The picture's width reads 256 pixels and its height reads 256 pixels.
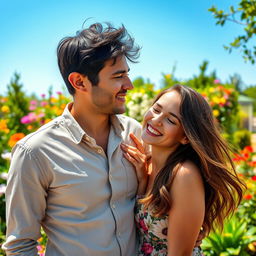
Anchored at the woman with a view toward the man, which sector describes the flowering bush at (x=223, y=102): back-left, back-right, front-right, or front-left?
back-right

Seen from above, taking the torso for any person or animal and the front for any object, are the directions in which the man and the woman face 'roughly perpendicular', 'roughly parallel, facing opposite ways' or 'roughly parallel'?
roughly perpendicular

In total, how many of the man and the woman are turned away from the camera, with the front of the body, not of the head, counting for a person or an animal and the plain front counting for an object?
0

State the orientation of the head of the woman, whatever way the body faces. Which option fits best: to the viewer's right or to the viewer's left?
to the viewer's left

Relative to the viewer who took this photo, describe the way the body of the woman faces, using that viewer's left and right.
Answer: facing the viewer and to the left of the viewer

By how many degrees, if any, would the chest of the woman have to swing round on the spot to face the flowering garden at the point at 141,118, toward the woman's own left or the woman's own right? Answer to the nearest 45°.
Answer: approximately 135° to the woman's own right

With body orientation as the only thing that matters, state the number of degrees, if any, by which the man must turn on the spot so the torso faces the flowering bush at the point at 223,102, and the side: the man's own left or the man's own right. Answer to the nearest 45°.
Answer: approximately 90° to the man's own left

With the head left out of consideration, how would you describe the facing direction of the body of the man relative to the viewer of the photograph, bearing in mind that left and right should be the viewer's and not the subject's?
facing the viewer and to the right of the viewer

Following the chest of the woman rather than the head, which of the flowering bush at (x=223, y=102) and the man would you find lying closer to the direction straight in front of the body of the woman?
the man

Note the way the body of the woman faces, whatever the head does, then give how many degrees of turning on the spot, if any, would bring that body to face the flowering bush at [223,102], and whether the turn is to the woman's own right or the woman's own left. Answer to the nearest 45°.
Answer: approximately 135° to the woman's own right
